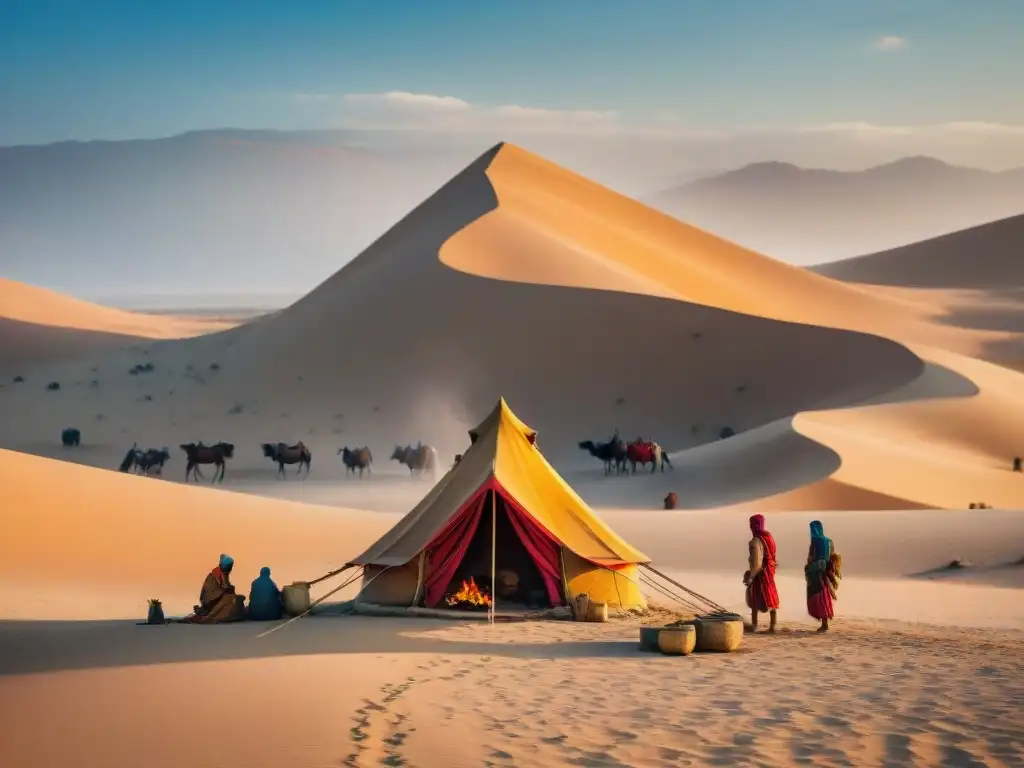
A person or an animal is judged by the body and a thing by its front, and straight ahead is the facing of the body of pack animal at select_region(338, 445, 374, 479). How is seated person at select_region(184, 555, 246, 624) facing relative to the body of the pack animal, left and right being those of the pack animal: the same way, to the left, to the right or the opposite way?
the opposite way

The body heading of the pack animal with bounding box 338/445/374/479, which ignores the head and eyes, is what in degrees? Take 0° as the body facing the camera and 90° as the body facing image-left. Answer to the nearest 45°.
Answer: approximately 90°

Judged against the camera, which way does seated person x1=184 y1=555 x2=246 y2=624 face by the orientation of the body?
to the viewer's right

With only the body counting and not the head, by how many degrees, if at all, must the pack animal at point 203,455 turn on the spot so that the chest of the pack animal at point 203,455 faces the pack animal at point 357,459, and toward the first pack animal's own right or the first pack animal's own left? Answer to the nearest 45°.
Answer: approximately 180°

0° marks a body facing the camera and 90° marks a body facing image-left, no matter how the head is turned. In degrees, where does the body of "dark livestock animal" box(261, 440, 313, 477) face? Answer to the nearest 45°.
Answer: approximately 90°

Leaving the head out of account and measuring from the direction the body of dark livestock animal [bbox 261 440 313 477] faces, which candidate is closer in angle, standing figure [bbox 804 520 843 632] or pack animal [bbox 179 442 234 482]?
the pack animal

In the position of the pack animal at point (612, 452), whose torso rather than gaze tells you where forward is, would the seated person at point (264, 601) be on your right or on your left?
on your left

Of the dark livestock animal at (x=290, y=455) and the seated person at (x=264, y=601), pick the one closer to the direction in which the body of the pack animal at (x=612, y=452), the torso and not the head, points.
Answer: the dark livestock animal

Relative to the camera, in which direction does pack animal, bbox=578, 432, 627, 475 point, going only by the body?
to the viewer's left

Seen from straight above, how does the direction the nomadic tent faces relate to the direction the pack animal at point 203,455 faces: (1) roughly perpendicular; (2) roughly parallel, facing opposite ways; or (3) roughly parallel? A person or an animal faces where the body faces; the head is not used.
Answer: roughly perpendicular
